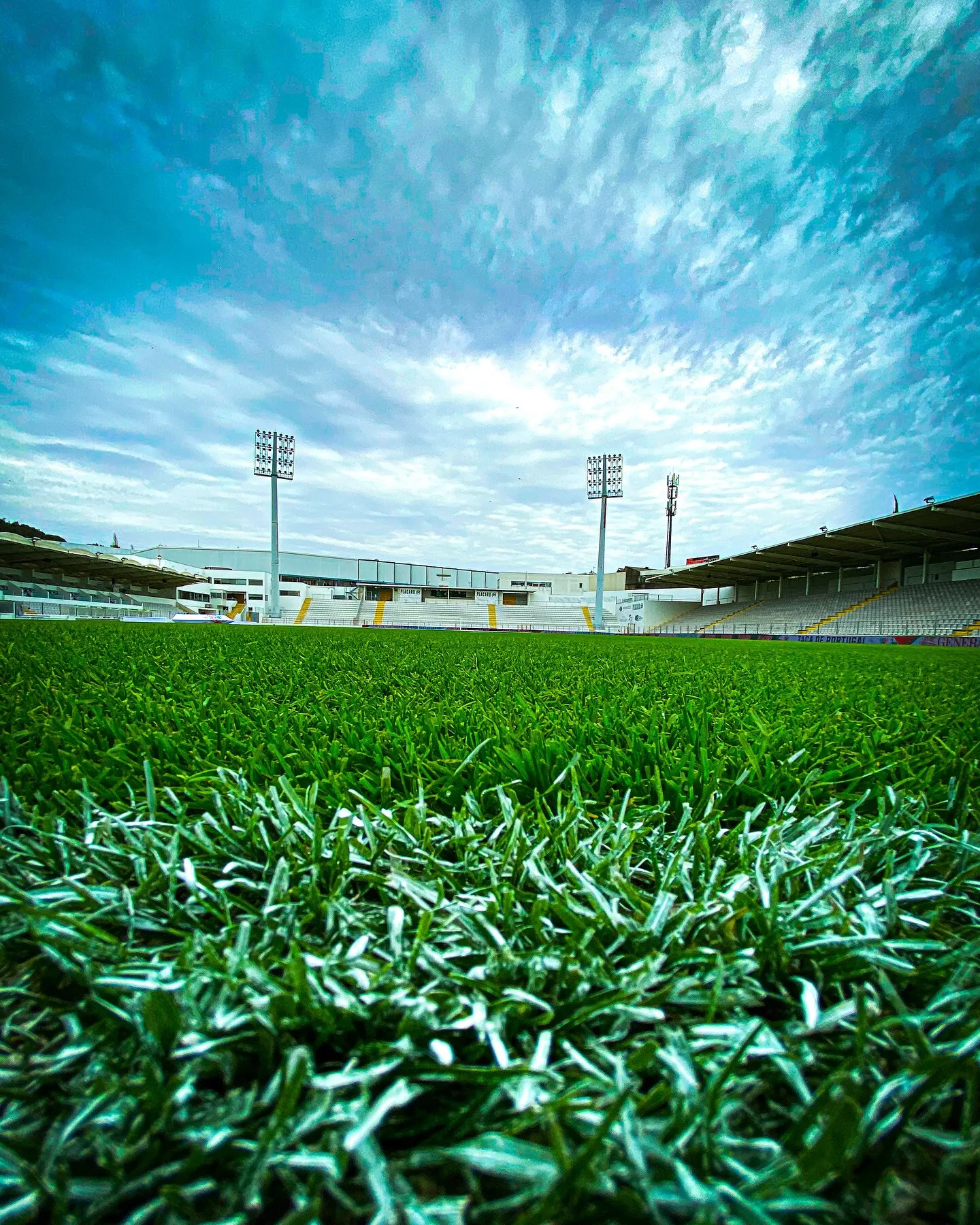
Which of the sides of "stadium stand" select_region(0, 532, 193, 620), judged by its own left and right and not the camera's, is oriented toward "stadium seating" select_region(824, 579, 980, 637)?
front

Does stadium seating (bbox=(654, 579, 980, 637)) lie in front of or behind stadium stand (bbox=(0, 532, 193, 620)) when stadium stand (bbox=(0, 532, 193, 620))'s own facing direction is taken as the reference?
in front

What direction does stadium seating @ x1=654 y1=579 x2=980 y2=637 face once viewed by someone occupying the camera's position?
facing the viewer and to the left of the viewer

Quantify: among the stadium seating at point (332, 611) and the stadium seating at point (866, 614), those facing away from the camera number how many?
0

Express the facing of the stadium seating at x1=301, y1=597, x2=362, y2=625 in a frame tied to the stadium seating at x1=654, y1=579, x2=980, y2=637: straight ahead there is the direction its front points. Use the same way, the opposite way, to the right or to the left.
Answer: to the left

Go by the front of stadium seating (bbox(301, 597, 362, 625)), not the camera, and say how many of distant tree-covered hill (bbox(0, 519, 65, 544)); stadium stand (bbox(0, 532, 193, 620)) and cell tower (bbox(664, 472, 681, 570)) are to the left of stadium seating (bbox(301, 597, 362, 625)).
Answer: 1

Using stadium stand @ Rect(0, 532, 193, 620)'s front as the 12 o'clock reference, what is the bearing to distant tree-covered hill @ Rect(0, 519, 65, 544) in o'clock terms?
The distant tree-covered hill is roughly at 7 o'clock from the stadium stand.

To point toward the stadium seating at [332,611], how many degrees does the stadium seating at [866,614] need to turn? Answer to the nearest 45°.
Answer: approximately 45° to its right

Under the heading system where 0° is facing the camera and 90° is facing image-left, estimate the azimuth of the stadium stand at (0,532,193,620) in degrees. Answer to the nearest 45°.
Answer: approximately 315°

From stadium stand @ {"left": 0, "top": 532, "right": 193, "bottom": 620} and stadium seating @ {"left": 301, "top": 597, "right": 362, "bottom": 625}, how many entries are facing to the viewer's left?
0

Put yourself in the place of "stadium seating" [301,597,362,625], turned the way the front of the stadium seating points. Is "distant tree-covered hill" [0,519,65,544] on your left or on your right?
on your right
